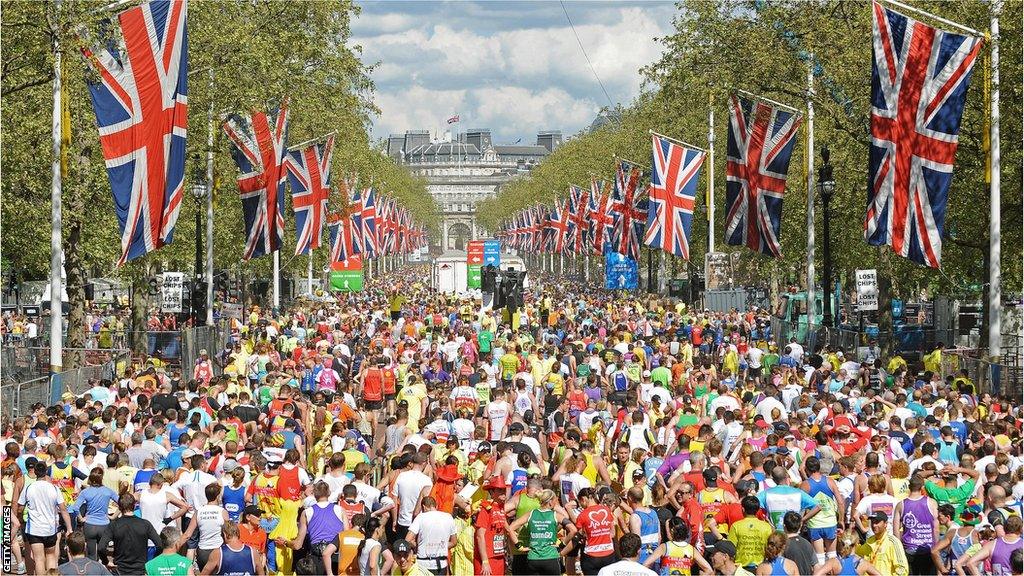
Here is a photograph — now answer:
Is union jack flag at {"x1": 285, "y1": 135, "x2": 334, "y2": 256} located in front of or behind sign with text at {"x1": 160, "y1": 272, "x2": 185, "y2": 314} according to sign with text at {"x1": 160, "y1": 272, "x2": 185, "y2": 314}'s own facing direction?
behind

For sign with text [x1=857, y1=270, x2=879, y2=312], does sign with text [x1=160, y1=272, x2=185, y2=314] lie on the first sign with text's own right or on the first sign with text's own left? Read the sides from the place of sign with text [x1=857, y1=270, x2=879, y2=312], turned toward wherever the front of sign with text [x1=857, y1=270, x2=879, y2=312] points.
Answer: on the first sign with text's own right

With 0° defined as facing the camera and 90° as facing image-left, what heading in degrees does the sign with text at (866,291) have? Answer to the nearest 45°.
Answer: approximately 0°

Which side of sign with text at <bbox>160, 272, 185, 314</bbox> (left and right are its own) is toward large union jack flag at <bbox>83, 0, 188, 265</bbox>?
front

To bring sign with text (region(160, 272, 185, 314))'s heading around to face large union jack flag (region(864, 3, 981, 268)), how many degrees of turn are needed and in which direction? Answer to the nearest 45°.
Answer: approximately 45° to its left

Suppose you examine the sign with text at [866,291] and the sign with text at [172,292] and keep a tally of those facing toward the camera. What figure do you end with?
2

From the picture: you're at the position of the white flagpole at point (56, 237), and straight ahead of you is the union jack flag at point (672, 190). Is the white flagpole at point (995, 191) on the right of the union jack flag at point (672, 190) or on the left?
right

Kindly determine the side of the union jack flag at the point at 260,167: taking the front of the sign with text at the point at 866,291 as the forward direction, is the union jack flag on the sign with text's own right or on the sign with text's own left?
on the sign with text's own right
